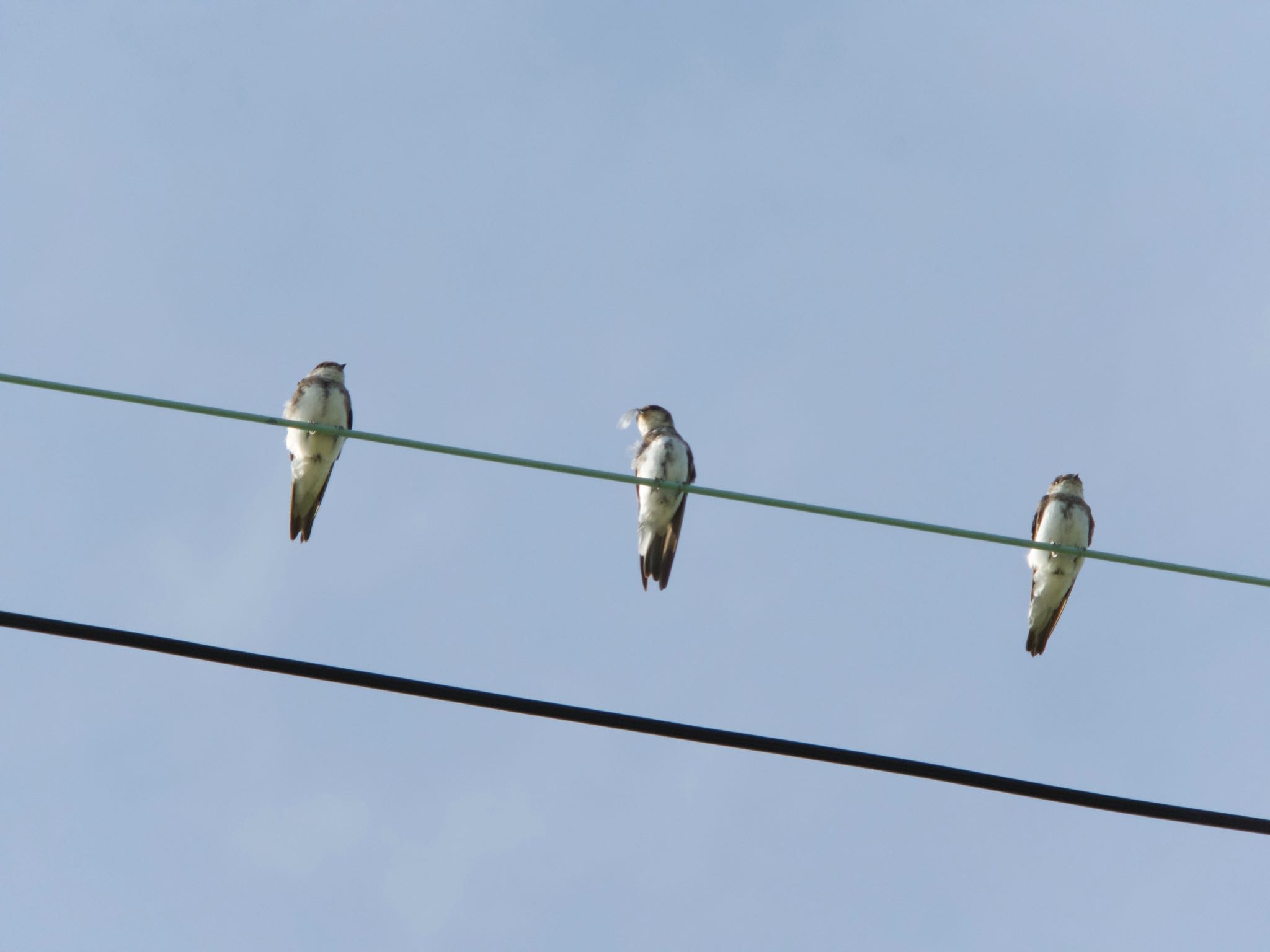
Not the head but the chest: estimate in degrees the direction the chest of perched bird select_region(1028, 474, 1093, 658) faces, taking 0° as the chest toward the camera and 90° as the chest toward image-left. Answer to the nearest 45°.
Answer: approximately 0°

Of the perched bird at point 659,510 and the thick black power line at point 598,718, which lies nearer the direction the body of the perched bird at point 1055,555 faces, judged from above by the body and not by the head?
the thick black power line

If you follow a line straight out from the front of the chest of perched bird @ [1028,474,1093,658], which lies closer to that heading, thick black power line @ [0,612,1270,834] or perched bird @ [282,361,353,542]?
the thick black power line

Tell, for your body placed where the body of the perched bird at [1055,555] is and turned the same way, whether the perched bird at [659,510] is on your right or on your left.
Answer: on your right

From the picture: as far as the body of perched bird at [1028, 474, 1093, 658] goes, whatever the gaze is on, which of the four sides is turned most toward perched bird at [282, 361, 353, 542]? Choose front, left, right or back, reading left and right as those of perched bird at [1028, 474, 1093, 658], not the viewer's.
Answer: right
